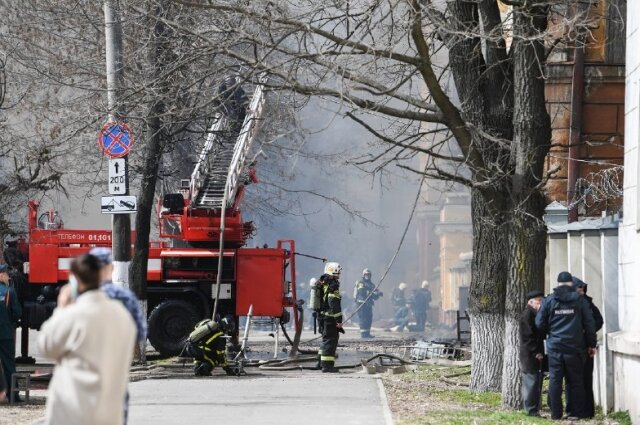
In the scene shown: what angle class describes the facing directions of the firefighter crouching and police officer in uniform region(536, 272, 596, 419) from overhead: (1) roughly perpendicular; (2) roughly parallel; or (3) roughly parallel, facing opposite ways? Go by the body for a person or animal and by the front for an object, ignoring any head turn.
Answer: roughly perpendicular

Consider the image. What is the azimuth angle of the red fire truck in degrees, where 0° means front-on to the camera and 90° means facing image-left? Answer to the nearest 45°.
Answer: approximately 90°

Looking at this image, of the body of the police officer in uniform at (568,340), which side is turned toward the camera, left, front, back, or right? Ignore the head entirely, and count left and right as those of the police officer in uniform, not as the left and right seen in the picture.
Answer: back

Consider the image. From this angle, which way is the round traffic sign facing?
toward the camera

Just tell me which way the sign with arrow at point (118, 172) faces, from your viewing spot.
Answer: facing the viewer

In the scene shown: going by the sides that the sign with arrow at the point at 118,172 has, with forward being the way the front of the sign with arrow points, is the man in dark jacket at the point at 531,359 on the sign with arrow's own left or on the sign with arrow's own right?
on the sign with arrow's own left
